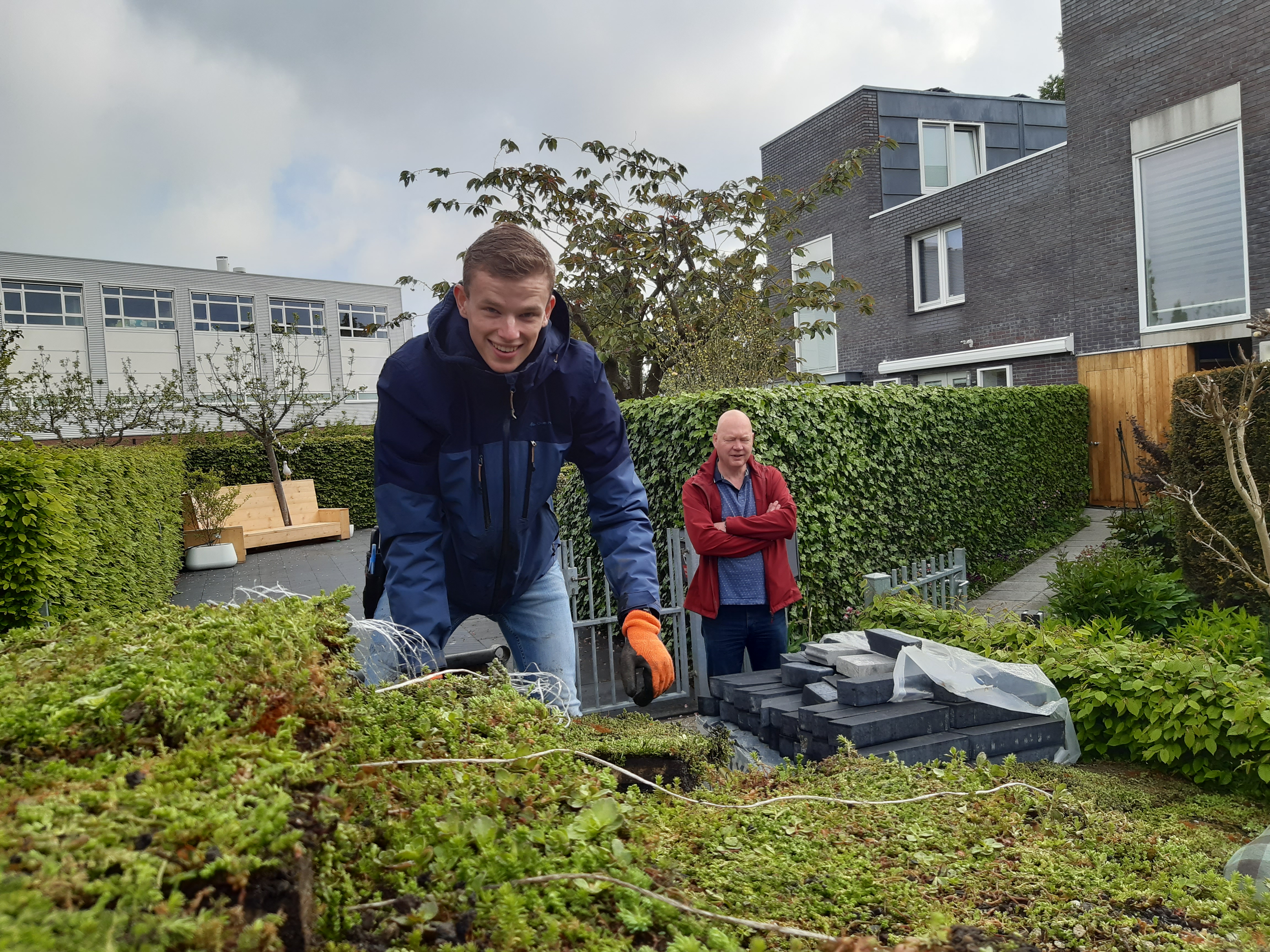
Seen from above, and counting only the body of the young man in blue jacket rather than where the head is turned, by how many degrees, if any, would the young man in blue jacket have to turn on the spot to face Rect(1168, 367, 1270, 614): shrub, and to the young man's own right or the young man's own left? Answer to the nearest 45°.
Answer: approximately 135° to the young man's own left

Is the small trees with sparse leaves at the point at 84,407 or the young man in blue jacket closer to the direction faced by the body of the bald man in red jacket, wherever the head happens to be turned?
the young man in blue jacket

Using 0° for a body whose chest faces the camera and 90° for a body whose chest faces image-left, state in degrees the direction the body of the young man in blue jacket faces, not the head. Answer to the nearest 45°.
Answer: approximately 0°

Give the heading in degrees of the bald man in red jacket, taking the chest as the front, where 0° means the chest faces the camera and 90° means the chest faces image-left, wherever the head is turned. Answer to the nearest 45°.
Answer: approximately 0°

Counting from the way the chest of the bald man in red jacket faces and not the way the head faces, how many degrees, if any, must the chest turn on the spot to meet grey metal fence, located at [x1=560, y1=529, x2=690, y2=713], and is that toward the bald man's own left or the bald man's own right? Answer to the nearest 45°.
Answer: approximately 135° to the bald man's own right

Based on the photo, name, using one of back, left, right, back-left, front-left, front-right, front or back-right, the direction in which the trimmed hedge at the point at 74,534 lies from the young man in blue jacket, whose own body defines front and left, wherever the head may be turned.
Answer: back-right

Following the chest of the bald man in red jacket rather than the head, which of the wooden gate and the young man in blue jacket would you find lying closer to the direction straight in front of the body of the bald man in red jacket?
the young man in blue jacket

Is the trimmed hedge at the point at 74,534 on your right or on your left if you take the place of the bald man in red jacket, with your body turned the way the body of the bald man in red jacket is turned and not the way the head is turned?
on your right

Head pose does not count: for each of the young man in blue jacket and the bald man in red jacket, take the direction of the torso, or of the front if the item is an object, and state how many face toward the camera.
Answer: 2
